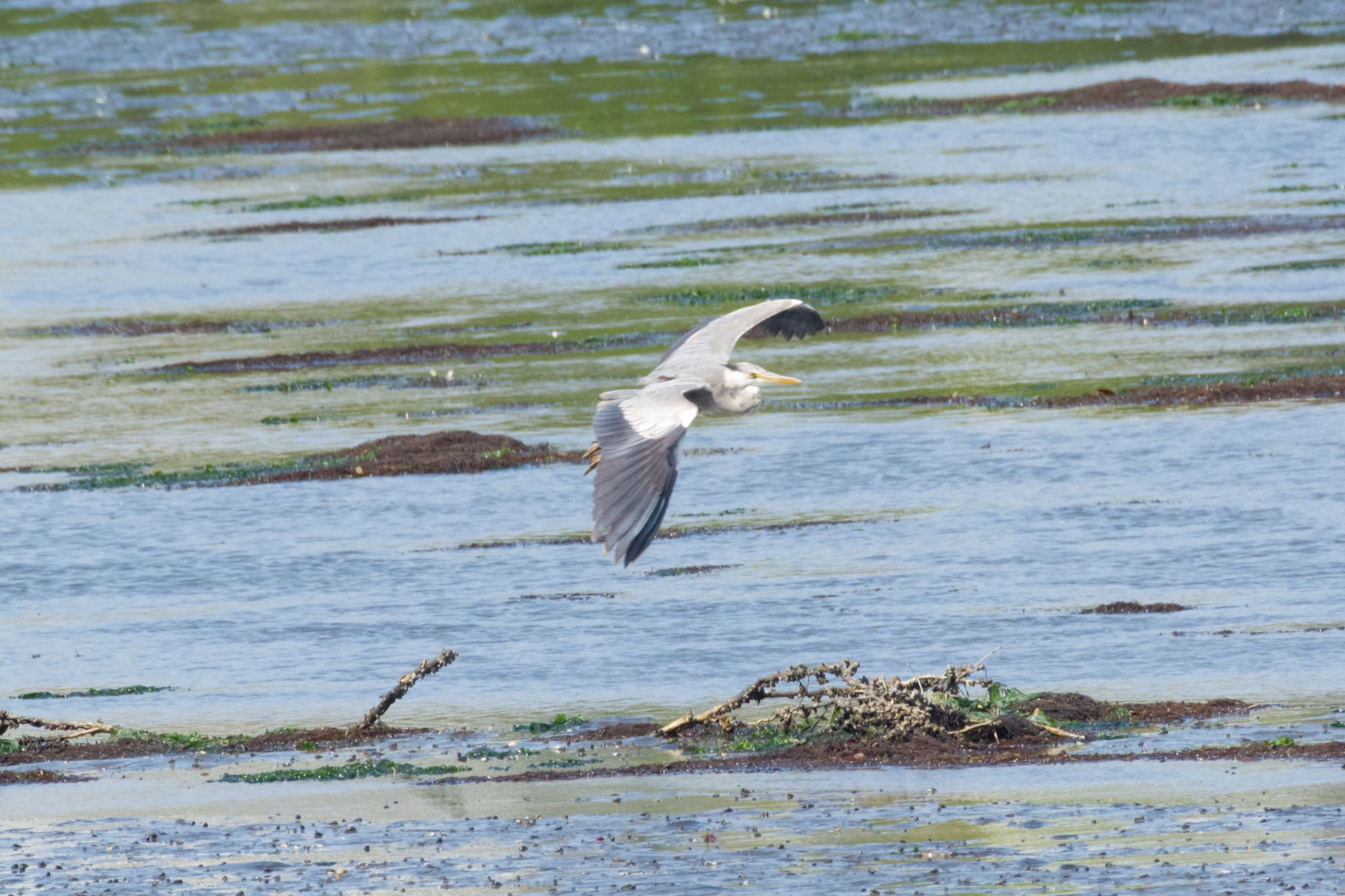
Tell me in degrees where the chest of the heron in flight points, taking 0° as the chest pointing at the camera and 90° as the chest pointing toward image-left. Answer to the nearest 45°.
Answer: approximately 270°
